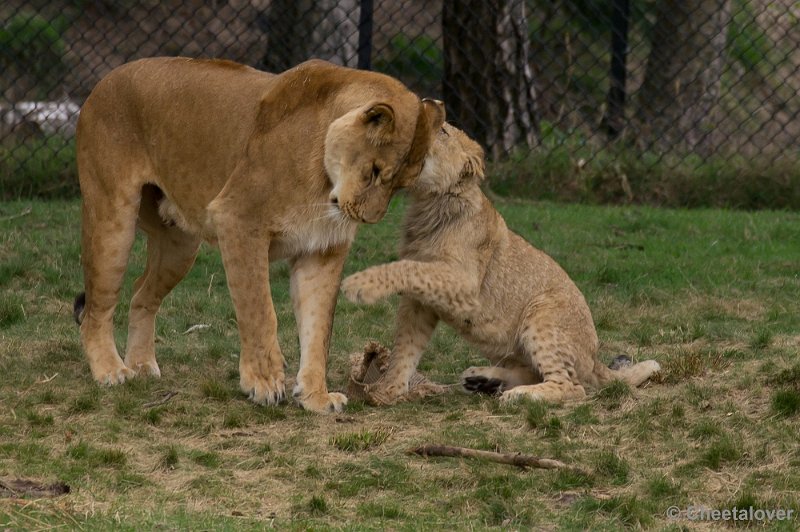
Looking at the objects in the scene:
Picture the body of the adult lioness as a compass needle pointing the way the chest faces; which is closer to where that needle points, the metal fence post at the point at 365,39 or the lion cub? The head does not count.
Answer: the lion cub

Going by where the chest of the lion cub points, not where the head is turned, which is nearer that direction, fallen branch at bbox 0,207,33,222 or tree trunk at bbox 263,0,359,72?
the fallen branch

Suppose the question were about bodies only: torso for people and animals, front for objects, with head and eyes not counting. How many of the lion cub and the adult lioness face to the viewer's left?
1

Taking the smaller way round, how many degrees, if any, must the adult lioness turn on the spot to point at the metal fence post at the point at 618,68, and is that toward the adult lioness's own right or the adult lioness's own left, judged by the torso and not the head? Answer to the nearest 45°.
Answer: approximately 90° to the adult lioness's own left

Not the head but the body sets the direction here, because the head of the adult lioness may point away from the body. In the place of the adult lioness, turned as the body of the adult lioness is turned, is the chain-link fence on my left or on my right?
on my left

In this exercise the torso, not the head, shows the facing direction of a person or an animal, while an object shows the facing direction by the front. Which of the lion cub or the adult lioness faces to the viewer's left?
the lion cub

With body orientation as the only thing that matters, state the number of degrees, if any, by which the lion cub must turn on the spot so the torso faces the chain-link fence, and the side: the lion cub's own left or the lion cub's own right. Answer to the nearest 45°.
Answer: approximately 90° to the lion cub's own right

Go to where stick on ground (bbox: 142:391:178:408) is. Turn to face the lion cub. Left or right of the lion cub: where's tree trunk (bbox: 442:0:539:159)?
left

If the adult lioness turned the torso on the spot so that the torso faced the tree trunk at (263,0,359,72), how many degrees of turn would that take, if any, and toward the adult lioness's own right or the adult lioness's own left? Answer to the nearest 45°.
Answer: approximately 135° to the adult lioness's own left

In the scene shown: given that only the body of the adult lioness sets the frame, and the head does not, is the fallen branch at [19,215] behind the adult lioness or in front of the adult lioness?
behind

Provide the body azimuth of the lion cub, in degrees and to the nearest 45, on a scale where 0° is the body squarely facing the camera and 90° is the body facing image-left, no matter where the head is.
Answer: approximately 90°
